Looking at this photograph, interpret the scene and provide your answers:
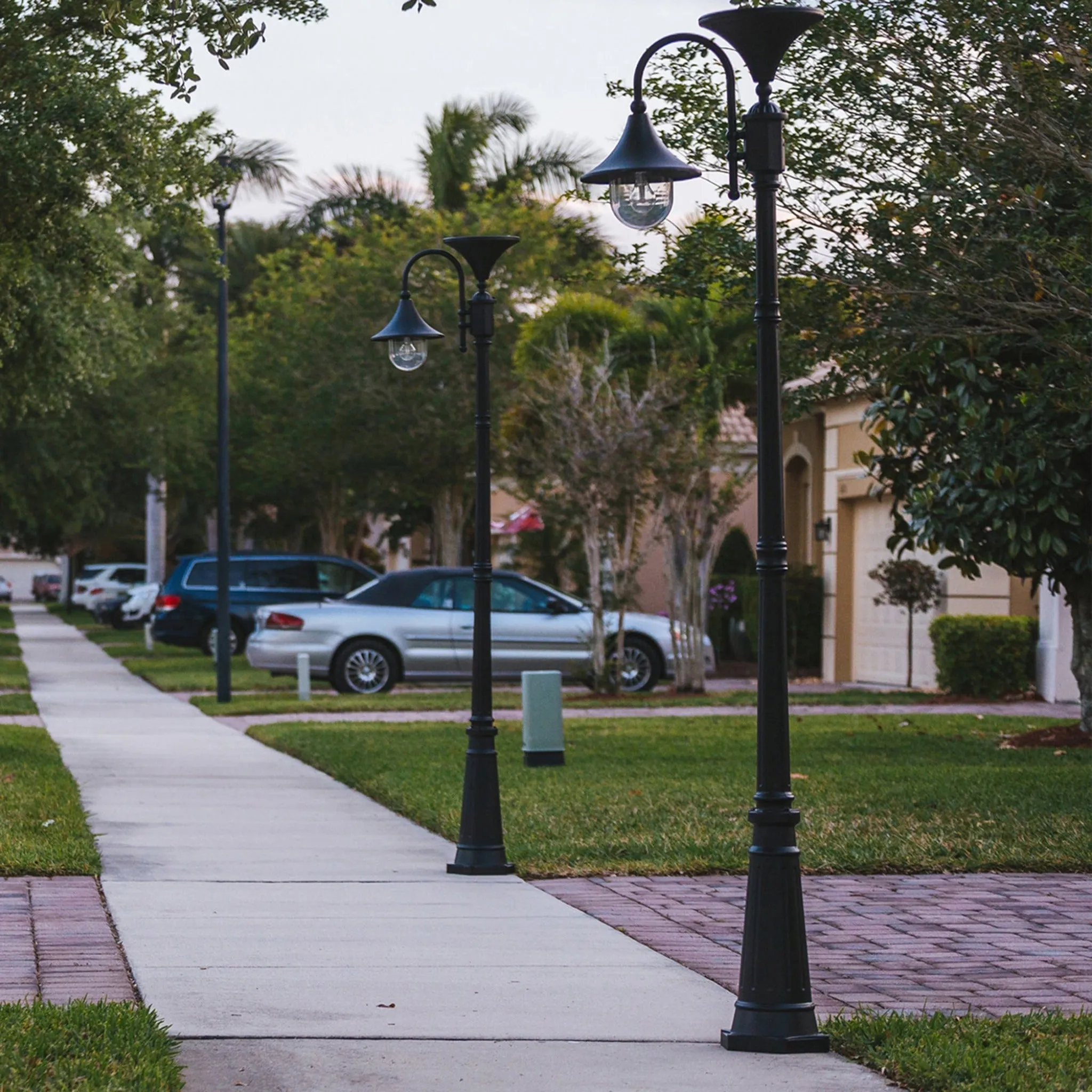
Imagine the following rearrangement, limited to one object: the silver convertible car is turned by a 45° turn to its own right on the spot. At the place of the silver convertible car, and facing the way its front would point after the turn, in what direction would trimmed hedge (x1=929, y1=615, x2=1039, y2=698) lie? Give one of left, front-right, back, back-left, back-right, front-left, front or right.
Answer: front-left

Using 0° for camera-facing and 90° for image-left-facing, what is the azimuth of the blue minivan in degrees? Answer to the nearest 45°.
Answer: approximately 270°

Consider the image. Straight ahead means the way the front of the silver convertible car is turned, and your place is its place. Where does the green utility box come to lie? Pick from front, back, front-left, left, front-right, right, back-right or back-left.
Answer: right

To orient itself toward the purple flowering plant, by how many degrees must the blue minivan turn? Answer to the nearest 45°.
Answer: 0° — it already faces it

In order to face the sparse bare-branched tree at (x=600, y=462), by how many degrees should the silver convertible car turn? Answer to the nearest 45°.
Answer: approximately 45° to its right

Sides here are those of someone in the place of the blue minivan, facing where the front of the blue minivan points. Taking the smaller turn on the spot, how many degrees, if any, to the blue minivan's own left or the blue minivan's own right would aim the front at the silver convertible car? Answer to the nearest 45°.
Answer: approximately 90° to the blue minivan's own right

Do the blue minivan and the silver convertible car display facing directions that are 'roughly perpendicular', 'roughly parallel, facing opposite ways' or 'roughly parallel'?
roughly parallel

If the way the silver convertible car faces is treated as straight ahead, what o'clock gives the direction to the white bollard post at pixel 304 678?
The white bollard post is roughly at 5 o'clock from the silver convertible car.

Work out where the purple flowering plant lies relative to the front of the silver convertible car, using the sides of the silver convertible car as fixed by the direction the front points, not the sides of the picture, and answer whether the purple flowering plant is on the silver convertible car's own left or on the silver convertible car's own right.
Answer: on the silver convertible car's own left

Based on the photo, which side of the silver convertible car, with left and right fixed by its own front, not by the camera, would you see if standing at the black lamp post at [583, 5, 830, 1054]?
right

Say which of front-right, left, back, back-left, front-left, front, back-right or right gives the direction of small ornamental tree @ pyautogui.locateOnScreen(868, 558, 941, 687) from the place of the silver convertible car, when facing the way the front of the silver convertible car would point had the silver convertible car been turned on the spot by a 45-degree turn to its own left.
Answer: front-right

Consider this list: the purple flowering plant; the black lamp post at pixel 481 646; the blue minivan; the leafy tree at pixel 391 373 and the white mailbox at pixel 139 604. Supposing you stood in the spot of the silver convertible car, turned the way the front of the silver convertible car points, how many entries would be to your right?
1

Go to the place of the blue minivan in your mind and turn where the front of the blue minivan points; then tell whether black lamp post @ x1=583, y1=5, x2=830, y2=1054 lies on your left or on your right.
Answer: on your right

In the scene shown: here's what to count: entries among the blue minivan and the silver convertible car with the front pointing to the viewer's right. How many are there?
2

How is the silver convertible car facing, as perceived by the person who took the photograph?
facing to the right of the viewer
